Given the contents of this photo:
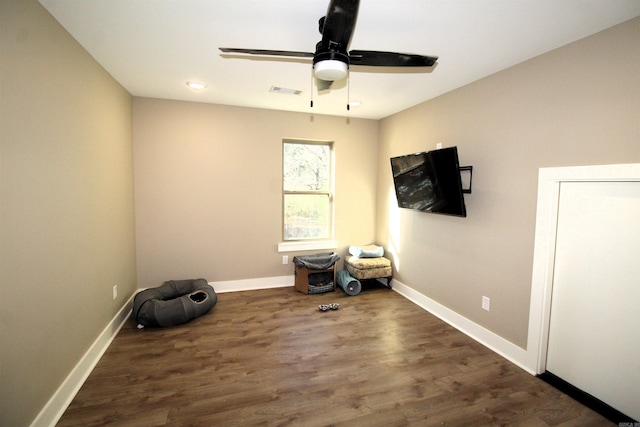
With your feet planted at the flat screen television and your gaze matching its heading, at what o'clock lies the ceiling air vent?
The ceiling air vent is roughly at 1 o'clock from the flat screen television.

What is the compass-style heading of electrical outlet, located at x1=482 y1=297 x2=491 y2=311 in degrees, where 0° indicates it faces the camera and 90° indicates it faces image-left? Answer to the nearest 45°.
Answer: approximately 45°

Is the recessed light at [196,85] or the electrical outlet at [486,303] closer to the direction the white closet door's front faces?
the recessed light

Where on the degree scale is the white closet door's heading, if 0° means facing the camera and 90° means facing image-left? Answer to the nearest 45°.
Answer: approximately 45°
